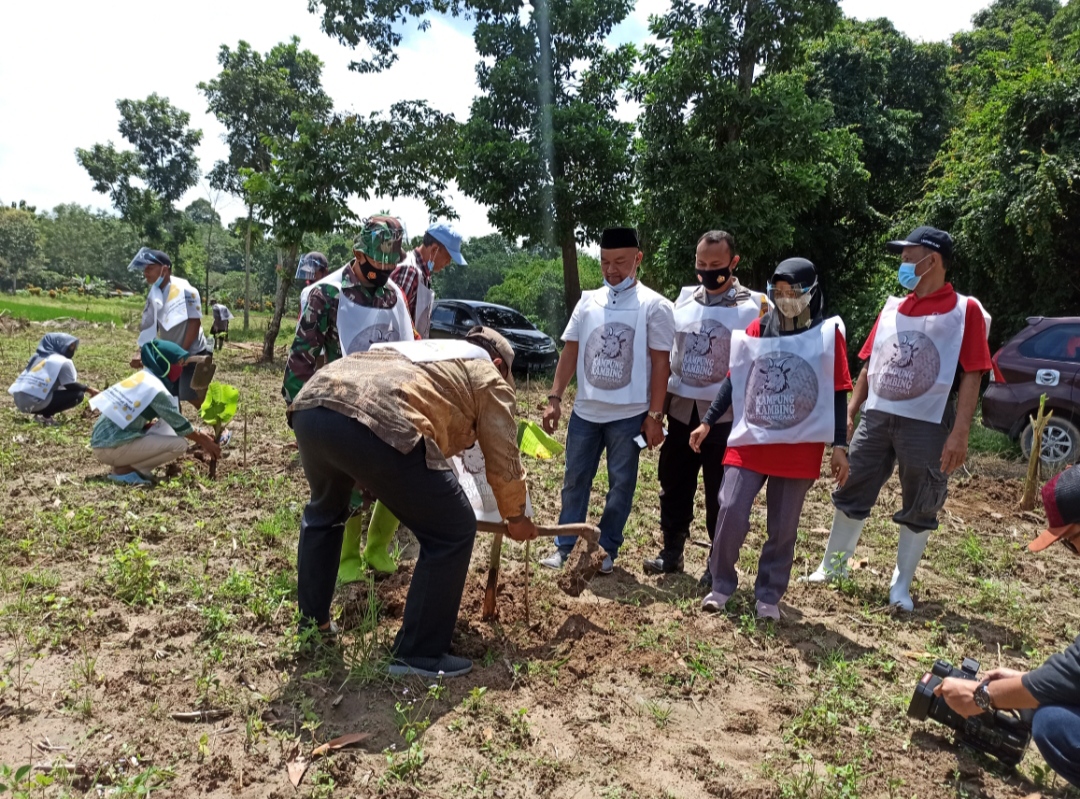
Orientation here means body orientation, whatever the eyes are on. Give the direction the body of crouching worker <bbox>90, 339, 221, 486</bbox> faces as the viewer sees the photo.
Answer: to the viewer's right

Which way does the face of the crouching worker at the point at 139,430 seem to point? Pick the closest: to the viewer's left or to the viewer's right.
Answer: to the viewer's right

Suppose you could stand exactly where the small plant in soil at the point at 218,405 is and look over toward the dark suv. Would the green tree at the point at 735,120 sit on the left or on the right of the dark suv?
left

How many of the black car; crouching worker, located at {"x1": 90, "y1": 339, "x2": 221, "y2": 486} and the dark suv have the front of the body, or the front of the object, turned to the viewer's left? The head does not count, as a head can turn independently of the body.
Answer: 0

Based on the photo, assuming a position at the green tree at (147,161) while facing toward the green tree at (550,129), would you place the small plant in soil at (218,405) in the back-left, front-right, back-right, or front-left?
front-right

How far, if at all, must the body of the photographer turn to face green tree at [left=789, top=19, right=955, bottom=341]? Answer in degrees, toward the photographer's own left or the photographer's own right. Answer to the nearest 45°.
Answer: approximately 90° to the photographer's own right

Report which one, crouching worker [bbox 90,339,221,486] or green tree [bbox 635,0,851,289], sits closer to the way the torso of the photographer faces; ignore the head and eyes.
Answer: the crouching worker

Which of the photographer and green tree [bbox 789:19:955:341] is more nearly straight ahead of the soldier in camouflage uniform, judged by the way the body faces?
the photographer

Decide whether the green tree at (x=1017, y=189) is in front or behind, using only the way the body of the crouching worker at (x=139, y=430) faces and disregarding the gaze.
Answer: in front

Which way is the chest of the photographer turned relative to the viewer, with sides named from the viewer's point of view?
facing to the left of the viewer

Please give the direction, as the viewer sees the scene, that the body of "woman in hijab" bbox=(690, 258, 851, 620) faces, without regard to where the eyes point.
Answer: toward the camera

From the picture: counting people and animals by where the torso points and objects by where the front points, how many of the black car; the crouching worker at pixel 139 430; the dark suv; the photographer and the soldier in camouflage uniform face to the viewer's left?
1

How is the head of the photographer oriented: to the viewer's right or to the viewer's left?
to the viewer's left

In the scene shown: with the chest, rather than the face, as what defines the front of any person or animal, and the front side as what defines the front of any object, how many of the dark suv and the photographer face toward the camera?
0

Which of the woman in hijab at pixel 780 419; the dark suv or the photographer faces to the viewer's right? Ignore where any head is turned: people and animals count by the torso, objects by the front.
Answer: the dark suv

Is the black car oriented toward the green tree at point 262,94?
no

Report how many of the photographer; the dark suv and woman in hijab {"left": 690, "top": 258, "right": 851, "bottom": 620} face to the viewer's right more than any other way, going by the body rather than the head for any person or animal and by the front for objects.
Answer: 1

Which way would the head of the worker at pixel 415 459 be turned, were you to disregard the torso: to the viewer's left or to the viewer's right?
to the viewer's right

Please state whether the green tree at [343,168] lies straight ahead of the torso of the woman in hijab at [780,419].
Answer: no

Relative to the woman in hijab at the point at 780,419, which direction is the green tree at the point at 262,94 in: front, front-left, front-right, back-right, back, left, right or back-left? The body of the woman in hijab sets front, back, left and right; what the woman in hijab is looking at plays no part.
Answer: back-right
